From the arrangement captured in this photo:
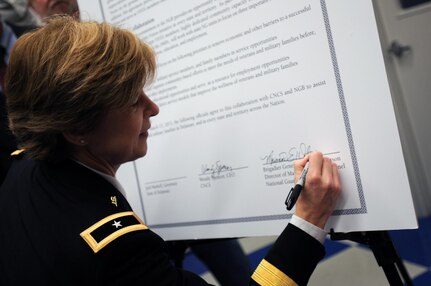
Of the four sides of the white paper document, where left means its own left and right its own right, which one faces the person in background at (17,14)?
right

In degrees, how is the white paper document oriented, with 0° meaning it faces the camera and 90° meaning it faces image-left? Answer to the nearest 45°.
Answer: approximately 45°
